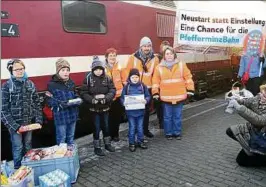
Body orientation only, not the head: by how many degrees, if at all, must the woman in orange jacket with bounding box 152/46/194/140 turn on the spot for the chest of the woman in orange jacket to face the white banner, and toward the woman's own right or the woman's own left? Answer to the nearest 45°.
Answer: approximately 135° to the woman's own left

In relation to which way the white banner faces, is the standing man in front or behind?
in front

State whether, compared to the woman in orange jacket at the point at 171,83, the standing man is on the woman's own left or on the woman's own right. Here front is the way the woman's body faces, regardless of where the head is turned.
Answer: on the woman's own right

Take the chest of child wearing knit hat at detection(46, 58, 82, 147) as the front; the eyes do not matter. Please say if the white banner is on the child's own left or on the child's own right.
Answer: on the child's own left

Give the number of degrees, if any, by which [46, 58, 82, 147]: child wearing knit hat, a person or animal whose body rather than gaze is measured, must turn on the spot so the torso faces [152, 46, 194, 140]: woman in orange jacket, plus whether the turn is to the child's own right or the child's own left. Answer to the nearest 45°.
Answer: approximately 45° to the child's own left

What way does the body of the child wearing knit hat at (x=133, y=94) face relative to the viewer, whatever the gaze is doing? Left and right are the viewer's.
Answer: facing the viewer

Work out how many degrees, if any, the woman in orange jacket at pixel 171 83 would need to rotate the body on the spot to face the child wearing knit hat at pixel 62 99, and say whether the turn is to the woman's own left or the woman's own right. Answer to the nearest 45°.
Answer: approximately 45° to the woman's own right

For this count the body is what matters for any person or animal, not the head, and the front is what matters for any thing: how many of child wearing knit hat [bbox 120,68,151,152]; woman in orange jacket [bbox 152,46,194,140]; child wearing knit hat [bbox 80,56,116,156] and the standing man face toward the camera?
4

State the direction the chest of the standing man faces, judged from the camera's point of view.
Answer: toward the camera

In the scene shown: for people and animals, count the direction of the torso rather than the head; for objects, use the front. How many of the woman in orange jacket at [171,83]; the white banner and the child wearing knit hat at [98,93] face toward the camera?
3

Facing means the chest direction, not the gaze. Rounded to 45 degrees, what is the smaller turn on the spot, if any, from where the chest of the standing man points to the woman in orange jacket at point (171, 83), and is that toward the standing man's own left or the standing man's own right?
approximately 90° to the standing man's own left

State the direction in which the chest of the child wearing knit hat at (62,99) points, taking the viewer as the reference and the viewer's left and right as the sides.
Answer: facing the viewer and to the right of the viewer

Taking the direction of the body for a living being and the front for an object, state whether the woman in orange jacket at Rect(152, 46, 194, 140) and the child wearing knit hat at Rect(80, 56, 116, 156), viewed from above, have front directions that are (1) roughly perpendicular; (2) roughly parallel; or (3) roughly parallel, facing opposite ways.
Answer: roughly parallel

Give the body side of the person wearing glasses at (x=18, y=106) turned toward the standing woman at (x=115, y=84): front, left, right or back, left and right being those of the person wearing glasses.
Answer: left

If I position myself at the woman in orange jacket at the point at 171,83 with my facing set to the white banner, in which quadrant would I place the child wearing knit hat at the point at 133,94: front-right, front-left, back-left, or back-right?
back-left

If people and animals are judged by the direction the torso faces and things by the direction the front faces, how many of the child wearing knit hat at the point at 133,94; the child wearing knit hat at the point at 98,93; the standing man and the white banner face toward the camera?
4

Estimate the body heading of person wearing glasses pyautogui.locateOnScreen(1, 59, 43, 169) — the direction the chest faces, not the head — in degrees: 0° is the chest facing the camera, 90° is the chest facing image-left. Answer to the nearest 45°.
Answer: approximately 315°
